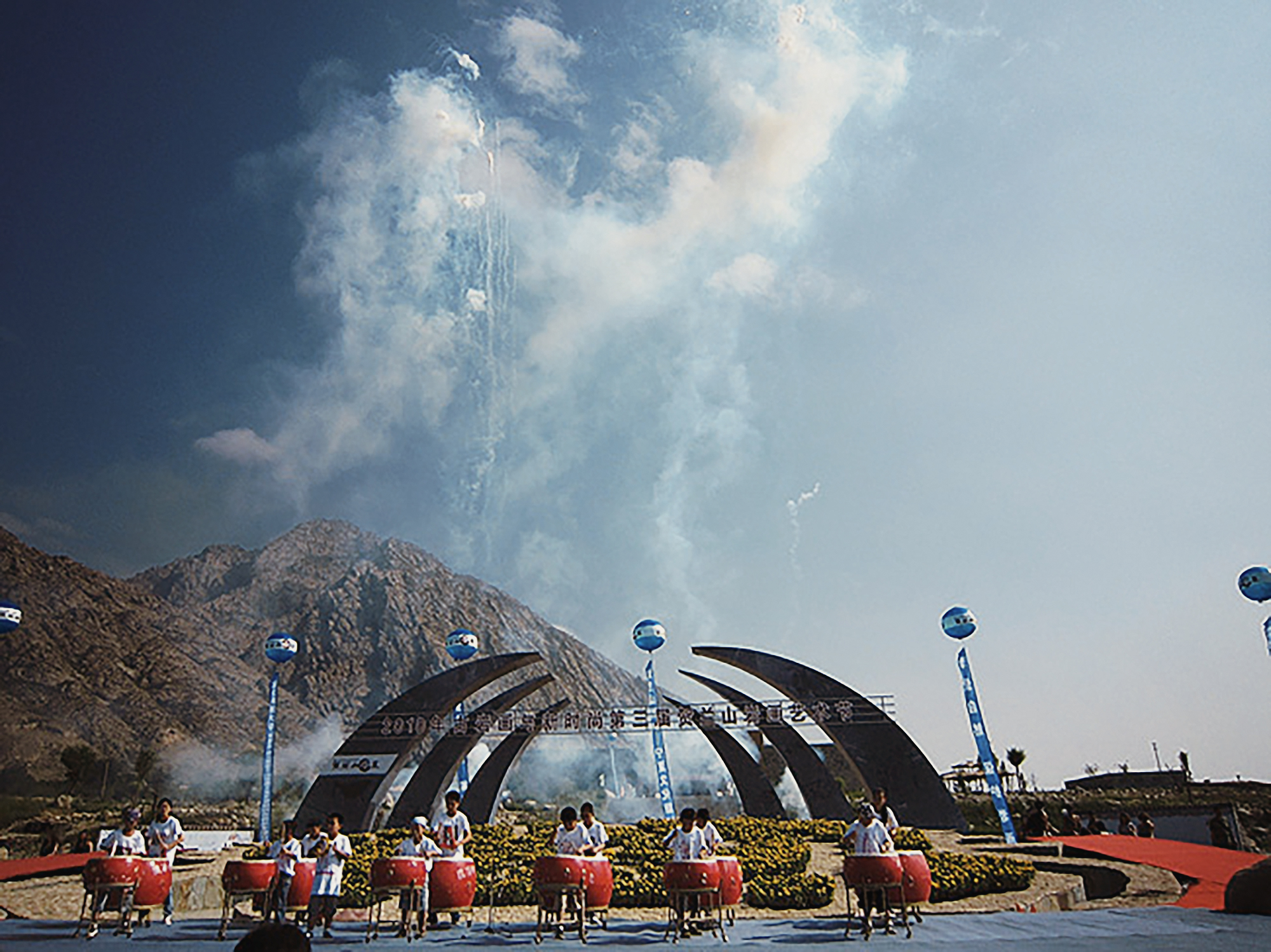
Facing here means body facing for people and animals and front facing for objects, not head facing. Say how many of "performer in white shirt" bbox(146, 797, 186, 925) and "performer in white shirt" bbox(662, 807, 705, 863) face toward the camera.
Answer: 2

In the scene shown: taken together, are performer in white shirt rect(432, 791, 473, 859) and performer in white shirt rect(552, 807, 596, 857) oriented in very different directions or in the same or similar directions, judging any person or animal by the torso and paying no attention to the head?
same or similar directions

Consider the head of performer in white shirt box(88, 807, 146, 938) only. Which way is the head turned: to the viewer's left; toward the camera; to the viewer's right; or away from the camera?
toward the camera

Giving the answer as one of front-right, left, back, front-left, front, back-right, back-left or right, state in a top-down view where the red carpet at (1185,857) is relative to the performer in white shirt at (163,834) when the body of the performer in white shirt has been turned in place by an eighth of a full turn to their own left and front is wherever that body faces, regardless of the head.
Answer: front-left

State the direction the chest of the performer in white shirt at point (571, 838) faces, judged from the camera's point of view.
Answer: toward the camera

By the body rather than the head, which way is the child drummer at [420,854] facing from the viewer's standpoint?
toward the camera

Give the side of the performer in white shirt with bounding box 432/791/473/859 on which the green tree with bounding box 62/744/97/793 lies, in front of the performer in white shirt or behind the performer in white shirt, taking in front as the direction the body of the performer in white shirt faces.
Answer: behind

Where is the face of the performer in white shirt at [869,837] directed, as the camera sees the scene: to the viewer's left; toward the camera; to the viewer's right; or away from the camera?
toward the camera

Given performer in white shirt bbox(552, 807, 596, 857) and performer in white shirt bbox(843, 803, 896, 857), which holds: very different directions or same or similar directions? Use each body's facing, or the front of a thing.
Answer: same or similar directions

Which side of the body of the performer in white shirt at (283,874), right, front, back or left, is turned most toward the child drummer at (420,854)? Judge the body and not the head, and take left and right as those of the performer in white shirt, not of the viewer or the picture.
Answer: left

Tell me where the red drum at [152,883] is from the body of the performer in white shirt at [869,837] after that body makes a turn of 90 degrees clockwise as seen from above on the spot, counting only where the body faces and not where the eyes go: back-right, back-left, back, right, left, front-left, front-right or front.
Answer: front

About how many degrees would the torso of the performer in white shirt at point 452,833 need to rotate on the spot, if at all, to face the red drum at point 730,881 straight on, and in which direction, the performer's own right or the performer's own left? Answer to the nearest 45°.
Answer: approximately 90° to the performer's own left

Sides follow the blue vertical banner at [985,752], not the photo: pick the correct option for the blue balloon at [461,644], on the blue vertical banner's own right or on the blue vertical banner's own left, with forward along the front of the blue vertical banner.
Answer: on the blue vertical banner's own right

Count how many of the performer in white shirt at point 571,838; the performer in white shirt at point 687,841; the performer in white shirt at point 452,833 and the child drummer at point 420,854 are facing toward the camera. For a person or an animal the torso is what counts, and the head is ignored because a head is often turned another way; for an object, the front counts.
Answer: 4

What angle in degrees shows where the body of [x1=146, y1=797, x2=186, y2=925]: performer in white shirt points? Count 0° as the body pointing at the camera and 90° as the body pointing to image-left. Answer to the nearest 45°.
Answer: approximately 0°

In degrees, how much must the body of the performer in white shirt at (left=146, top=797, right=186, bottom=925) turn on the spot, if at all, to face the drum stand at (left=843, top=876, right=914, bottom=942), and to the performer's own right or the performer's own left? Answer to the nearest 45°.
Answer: approximately 45° to the performer's own left

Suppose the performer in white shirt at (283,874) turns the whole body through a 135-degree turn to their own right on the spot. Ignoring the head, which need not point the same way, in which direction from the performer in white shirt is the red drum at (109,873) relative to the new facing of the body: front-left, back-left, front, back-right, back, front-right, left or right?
left
